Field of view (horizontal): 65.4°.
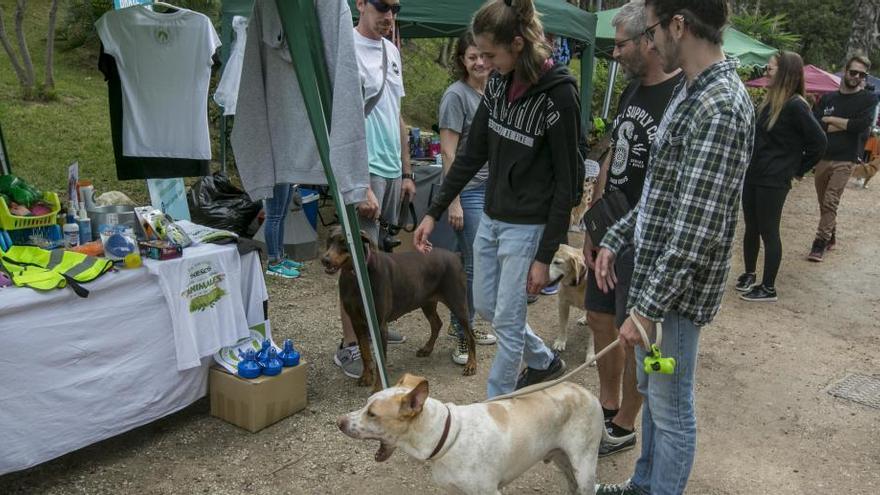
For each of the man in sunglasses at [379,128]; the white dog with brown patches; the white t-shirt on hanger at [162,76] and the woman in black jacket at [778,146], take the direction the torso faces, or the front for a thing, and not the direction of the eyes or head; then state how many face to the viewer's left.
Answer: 2

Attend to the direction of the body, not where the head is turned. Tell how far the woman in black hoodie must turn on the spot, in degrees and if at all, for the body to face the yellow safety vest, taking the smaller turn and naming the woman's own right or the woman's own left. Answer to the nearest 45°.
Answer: approximately 45° to the woman's own right

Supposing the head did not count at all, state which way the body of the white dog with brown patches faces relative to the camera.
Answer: to the viewer's left

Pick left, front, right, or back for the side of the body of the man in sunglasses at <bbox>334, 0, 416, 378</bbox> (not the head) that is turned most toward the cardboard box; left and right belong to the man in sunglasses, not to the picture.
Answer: right

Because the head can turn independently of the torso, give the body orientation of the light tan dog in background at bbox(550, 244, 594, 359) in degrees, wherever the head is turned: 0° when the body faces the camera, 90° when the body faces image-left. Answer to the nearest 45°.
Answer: approximately 45°

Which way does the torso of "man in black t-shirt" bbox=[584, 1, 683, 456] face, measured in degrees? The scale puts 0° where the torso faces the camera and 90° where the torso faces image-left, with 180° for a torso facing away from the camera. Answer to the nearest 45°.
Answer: approximately 45°

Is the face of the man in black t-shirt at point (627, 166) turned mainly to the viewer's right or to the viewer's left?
to the viewer's left

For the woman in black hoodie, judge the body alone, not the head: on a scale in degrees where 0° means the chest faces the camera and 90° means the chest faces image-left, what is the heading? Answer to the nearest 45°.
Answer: approximately 45°

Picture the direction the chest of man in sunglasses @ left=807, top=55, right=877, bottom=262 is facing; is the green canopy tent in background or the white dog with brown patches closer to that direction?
the white dog with brown patches
